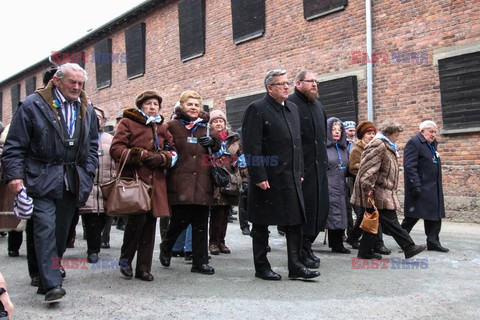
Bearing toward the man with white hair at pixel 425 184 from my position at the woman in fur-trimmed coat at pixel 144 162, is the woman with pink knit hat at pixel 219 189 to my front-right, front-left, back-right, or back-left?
front-left

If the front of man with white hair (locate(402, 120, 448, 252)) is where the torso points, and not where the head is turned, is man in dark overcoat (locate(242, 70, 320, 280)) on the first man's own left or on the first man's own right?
on the first man's own right

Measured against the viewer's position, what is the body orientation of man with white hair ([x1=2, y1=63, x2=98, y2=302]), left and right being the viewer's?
facing the viewer and to the right of the viewer

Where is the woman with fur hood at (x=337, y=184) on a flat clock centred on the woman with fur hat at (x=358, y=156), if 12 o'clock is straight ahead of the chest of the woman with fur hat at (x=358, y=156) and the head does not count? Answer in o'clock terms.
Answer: the woman with fur hood at (x=337, y=184) is roughly at 3 o'clock from the woman with fur hat at (x=358, y=156).

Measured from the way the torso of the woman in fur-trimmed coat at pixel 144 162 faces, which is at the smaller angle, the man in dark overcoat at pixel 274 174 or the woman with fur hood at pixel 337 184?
the man in dark overcoat

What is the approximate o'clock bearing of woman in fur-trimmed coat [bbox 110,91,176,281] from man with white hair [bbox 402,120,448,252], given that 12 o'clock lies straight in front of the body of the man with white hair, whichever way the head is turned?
The woman in fur-trimmed coat is roughly at 3 o'clock from the man with white hair.

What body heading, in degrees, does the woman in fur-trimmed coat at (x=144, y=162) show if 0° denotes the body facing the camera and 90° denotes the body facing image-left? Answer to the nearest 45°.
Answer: approximately 315°
